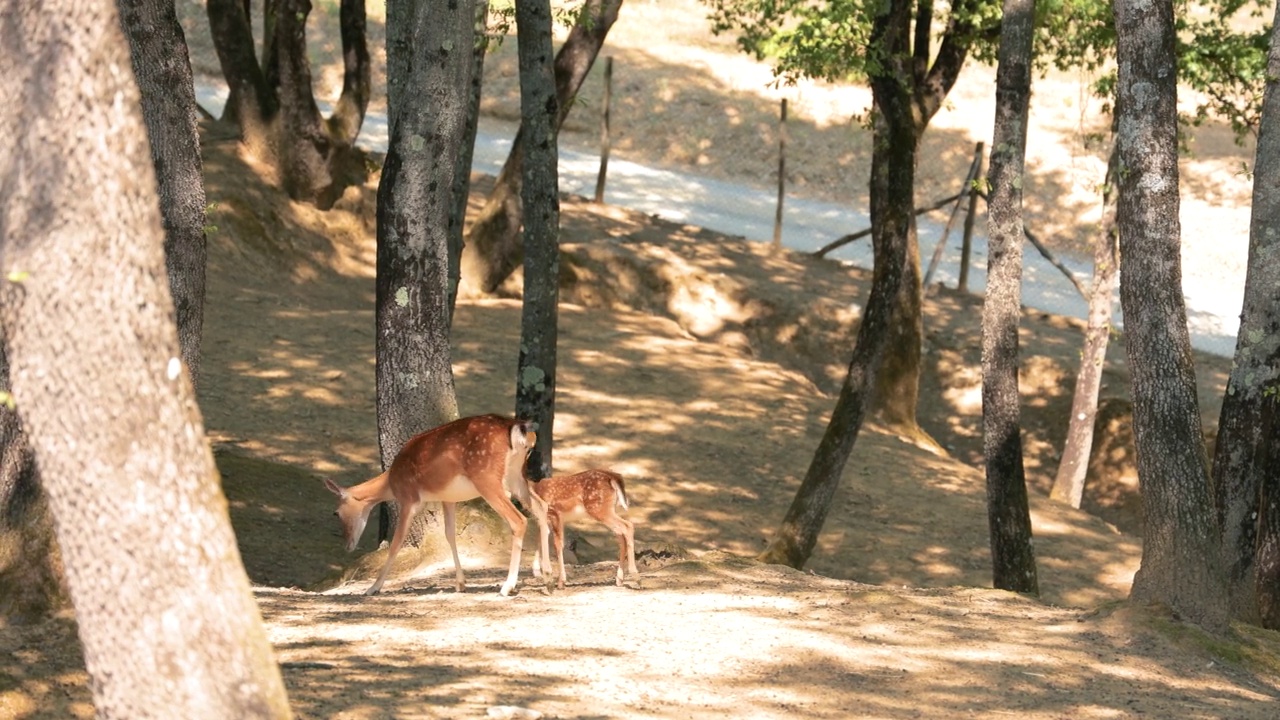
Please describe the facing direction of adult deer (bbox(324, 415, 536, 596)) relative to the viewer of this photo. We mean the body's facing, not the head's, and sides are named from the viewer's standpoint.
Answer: facing to the left of the viewer

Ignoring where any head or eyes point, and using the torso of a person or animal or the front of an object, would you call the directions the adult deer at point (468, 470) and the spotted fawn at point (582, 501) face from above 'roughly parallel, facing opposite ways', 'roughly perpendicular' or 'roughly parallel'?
roughly parallel

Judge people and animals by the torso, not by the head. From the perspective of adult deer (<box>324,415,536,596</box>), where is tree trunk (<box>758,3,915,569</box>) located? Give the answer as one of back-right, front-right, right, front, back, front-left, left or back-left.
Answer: back-right

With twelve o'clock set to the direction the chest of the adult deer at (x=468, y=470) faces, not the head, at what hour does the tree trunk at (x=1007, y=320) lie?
The tree trunk is roughly at 5 o'clock from the adult deer.

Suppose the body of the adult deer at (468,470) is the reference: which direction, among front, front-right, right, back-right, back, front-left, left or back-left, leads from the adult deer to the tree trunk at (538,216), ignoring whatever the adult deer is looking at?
right

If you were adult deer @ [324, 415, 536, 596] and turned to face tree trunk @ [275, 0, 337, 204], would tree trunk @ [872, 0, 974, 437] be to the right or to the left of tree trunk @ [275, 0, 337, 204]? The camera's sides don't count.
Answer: right

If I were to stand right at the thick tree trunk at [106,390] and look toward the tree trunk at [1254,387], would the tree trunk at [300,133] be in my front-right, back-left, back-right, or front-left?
front-left

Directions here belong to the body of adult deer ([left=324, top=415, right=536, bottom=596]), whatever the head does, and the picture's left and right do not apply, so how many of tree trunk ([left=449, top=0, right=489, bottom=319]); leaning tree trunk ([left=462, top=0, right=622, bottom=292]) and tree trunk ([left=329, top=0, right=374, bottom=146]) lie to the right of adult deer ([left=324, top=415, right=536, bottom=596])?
3

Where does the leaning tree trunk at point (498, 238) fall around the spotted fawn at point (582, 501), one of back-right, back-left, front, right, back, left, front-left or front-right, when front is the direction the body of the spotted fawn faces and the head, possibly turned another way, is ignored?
right

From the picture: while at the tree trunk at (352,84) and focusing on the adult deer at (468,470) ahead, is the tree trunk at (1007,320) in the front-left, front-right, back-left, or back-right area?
front-left

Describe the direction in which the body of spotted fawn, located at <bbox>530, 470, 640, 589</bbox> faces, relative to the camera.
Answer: to the viewer's left

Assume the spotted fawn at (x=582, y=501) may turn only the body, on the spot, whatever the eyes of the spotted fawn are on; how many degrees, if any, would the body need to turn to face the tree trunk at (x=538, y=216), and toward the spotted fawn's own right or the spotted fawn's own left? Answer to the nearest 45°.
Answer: approximately 90° to the spotted fawn's own right

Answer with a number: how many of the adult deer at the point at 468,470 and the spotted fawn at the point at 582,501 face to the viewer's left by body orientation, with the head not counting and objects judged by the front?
2

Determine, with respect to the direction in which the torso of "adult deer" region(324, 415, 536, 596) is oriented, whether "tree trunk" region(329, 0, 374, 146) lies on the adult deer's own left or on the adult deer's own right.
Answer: on the adult deer's own right

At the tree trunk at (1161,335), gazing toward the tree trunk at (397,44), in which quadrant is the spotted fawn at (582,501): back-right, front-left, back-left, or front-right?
front-left
